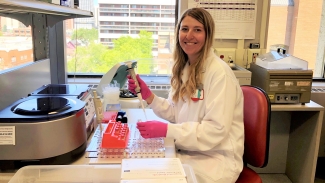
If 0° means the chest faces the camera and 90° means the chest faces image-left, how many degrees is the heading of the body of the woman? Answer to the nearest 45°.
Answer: approximately 45°

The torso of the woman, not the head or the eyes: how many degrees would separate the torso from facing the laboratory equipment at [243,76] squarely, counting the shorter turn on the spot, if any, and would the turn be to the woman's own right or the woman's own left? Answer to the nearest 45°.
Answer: approximately 135° to the woman's own right

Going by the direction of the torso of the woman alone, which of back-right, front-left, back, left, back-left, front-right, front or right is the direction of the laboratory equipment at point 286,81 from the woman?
back

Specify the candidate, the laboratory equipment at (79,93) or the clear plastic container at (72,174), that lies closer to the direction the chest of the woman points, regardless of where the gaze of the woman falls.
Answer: the clear plastic container

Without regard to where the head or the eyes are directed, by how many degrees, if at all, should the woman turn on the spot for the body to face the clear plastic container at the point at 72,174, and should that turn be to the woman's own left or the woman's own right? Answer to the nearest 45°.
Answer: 0° — they already face it
